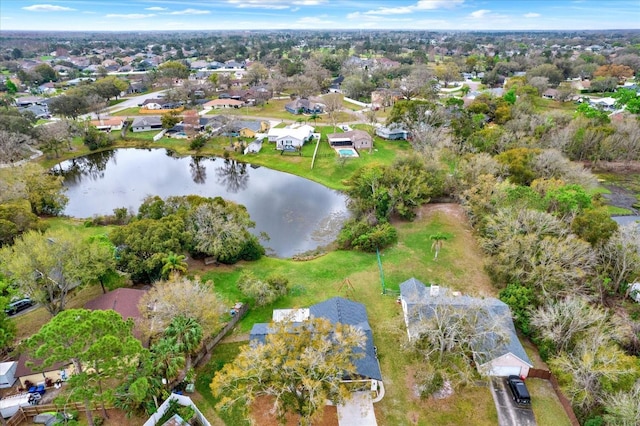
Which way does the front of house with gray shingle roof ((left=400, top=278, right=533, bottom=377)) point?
toward the camera

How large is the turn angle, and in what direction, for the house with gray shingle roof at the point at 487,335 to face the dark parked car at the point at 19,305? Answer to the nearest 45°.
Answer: approximately 90° to its right

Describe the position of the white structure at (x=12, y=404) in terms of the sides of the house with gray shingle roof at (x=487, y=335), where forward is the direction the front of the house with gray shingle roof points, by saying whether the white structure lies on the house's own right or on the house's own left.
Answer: on the house's own right

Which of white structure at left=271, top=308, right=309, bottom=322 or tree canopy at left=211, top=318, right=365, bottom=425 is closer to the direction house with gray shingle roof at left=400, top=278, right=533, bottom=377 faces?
the tree canopy

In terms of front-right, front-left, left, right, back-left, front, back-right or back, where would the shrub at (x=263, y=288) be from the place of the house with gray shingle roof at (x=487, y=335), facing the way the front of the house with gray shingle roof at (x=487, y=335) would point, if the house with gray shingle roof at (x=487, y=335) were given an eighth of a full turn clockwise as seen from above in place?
front-right

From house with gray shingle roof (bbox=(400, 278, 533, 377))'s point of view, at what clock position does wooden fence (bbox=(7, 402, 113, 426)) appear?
The wooden fence is roughly at 2 o'clock from the house with gray shingle roof.

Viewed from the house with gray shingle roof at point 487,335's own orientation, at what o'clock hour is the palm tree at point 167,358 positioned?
The palm tree is roughly at 2 o'clock from the house with gray shingle roof.

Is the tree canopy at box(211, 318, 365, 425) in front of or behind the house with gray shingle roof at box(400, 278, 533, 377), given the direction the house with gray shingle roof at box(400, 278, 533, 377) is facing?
in front

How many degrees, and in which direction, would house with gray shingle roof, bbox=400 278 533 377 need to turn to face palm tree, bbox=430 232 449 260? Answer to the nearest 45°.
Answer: approximately 180°

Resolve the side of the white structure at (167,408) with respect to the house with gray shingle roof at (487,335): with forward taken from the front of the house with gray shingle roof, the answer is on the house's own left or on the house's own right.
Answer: on the house's own right

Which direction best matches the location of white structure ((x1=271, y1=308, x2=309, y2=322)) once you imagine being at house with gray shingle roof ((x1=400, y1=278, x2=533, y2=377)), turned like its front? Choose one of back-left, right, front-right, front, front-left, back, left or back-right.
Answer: right

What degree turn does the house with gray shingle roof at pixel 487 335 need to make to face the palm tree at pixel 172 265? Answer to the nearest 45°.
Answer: approximately 90° to its right

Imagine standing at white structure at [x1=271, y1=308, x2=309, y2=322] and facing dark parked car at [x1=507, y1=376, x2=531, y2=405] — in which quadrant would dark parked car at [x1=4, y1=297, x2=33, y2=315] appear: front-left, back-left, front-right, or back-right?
back-right
